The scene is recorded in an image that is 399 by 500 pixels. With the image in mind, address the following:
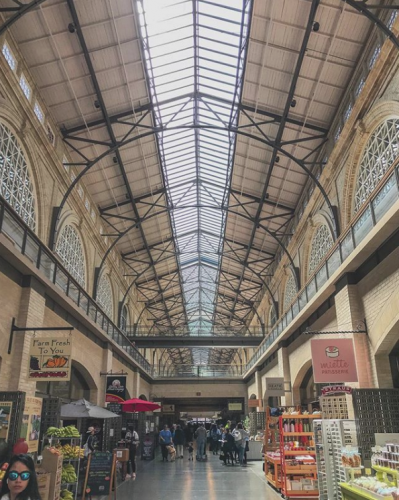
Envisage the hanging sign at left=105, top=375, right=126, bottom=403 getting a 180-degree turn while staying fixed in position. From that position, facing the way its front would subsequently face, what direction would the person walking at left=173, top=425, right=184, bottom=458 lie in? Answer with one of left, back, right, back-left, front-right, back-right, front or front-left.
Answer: front-right

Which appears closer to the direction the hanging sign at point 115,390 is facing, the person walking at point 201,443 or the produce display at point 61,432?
the produce display

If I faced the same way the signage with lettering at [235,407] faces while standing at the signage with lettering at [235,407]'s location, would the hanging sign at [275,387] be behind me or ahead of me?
ahead

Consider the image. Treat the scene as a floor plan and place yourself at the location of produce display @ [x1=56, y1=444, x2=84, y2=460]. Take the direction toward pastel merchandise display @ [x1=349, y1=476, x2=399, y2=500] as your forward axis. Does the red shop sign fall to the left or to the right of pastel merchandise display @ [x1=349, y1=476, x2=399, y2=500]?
left

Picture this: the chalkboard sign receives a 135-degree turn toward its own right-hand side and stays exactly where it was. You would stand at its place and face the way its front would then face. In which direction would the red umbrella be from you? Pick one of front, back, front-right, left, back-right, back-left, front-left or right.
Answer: front-right

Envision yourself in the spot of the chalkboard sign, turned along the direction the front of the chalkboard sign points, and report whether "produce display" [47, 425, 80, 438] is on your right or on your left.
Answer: on your right

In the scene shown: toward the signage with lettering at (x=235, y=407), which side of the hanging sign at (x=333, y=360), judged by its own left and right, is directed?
back

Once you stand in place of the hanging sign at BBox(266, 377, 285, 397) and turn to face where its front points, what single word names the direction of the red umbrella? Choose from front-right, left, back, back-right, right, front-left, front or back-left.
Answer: right

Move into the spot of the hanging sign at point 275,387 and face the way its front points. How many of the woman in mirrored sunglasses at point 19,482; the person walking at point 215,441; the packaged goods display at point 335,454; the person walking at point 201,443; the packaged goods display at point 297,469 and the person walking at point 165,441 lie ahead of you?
3

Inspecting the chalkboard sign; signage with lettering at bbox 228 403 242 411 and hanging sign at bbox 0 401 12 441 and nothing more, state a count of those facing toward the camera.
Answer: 3

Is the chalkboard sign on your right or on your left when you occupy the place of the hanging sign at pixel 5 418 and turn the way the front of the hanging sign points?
on your left
